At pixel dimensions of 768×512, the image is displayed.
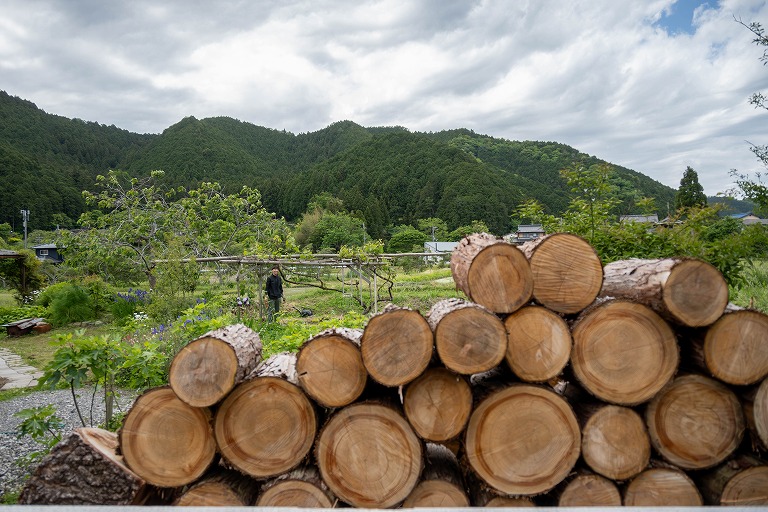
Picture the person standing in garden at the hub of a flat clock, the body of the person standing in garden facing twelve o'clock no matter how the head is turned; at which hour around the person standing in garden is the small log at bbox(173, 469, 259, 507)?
The small log is roughly at 12 o'clock from the person standing in garden.

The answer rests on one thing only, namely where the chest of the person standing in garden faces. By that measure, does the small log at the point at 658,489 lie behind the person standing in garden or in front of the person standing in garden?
in front

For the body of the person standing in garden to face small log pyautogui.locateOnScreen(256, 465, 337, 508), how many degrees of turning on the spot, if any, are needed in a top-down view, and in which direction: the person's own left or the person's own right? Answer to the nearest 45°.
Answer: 0° — they already face it

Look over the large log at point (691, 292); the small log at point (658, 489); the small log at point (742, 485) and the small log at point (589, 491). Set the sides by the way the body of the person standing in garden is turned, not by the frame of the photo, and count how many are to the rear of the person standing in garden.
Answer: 0

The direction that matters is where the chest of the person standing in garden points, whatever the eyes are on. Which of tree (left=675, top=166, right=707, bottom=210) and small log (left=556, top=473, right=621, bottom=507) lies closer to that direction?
the small log

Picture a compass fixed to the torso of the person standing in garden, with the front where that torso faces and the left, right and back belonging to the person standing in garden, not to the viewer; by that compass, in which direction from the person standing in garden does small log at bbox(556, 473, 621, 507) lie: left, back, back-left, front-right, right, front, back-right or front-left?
front

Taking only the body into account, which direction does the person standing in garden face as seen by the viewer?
toward the camera

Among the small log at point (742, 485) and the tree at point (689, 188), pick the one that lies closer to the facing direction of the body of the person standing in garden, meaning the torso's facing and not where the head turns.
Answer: the small log

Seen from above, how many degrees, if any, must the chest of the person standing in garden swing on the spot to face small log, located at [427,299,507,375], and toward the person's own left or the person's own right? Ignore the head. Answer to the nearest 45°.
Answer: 0° — they already face it

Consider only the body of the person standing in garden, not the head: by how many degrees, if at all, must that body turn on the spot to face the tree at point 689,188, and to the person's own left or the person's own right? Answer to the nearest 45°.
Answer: approximately 135° to the person's own left

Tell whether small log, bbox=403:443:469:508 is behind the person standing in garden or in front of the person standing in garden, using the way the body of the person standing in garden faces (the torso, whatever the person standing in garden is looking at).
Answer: in front

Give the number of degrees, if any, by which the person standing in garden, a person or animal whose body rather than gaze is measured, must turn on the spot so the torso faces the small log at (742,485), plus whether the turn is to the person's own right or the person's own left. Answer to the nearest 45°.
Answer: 0° — they already face it
